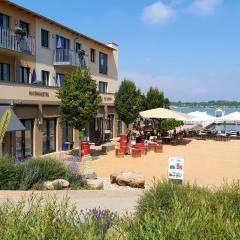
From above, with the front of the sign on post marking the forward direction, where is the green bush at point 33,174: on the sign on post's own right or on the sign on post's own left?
on the sign on post's own right

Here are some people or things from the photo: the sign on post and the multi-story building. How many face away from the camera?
0

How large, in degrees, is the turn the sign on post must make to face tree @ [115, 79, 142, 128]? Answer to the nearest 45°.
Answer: approximately 180°

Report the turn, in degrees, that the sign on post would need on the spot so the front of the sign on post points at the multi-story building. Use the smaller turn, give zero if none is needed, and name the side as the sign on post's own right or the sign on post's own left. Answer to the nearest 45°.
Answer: approximately 135° to the sign on post's own right

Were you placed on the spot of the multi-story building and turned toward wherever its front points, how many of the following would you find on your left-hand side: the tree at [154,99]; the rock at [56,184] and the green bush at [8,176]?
1

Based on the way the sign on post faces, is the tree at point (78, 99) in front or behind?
behind

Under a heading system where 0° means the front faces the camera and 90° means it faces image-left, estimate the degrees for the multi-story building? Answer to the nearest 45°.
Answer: approximately 315°

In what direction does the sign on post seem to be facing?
toward the camera

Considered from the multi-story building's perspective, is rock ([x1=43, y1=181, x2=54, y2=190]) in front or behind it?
in front

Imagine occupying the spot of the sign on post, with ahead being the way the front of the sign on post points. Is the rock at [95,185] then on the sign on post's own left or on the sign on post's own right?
on the sign on post's own right
